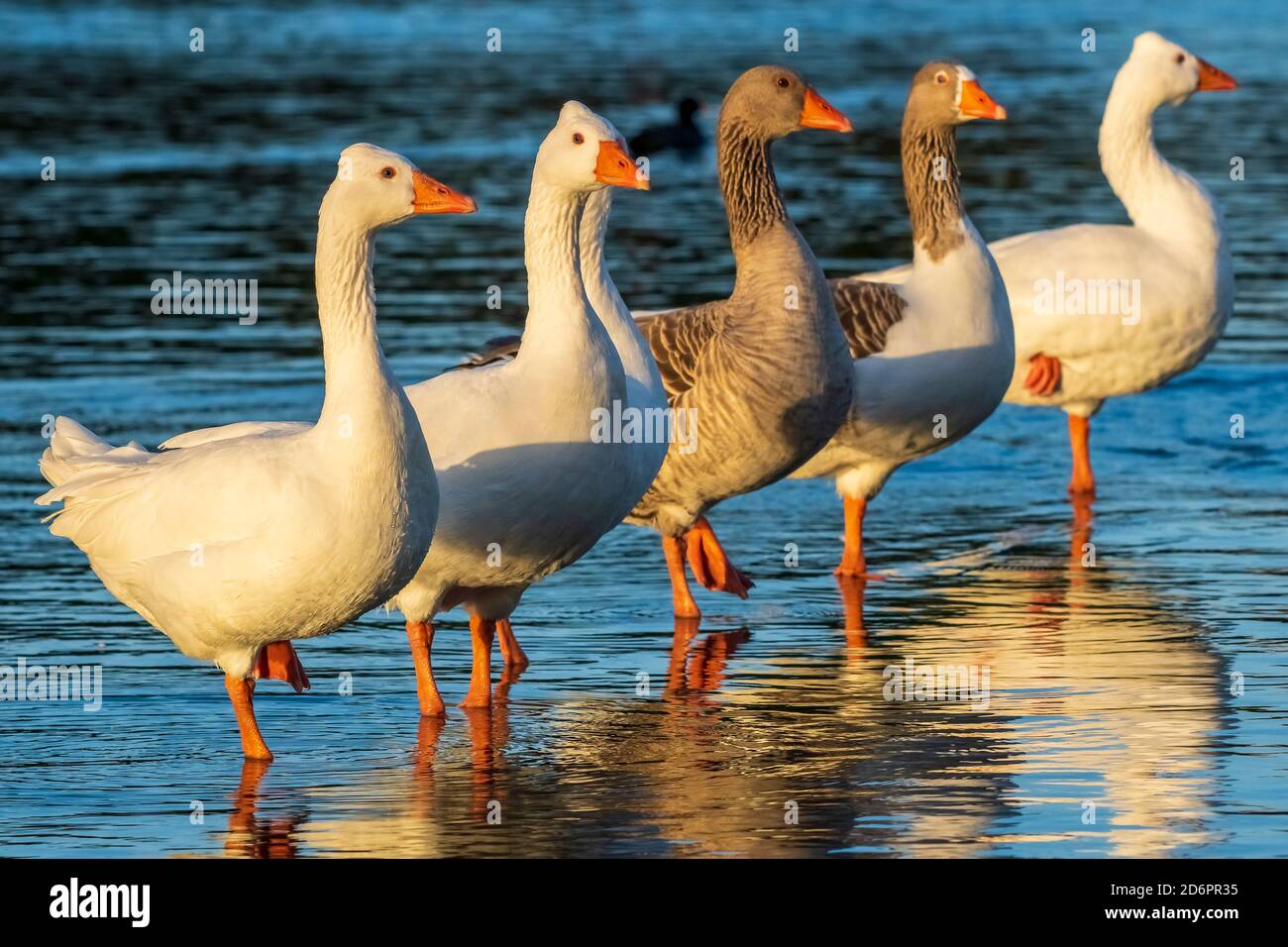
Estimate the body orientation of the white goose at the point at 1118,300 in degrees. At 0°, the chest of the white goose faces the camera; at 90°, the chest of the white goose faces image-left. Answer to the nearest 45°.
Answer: approximately 270°

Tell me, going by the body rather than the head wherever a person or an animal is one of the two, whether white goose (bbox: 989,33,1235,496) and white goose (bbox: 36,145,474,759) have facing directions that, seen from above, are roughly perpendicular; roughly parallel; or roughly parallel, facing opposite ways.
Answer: roughly parallel

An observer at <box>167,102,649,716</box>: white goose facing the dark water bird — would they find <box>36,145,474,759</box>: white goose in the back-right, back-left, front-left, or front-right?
back-left

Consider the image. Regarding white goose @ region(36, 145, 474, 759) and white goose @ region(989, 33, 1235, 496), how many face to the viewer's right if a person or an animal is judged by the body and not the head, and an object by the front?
2

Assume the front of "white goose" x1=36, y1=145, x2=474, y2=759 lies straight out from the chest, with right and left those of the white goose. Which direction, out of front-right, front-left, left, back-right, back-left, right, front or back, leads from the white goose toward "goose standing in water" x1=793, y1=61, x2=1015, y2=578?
front-left

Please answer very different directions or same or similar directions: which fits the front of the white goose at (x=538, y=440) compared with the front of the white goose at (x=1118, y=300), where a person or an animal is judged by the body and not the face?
same or similar directions

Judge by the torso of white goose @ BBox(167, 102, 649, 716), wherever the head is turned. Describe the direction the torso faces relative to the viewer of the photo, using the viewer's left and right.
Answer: facing the viewer and to the right of the viewer

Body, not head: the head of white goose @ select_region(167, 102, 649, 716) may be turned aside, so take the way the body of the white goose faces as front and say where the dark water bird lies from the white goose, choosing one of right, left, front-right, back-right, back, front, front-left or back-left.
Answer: back-left

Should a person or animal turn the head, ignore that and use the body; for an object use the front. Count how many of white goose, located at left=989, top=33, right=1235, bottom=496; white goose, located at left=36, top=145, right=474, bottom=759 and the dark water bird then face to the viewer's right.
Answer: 3

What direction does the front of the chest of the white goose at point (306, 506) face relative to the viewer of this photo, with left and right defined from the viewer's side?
facing to the right of the viewer

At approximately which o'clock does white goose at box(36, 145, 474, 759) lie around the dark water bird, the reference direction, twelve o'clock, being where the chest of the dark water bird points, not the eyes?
The white goose is roughly at 3 o'clock from the dark water bird.

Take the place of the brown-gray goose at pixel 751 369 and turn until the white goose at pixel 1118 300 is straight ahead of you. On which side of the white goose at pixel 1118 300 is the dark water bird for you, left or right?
left

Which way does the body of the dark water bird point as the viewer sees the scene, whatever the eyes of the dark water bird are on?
to the viewer's right
